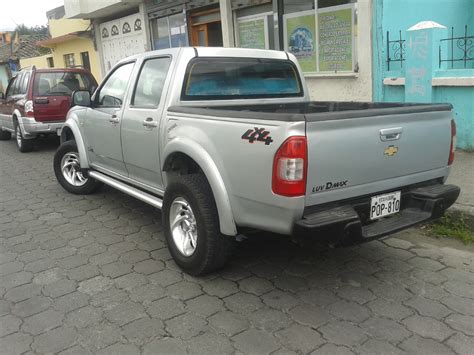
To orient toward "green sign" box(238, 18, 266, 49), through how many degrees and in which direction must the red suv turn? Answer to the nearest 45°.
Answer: approximately 135° to its right

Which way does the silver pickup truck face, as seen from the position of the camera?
facing away from the viewer and to the left of the viewer

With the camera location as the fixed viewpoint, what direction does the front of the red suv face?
facing away from the viewer and to the left of the viewer

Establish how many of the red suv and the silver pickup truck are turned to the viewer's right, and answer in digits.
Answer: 0

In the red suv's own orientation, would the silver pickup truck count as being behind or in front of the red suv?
behind

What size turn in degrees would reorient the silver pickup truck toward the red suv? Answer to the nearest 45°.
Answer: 0° — it already faces it
